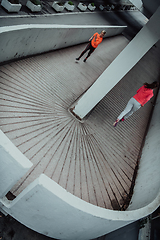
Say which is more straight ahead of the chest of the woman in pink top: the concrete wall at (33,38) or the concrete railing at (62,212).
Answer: the concrete wall
